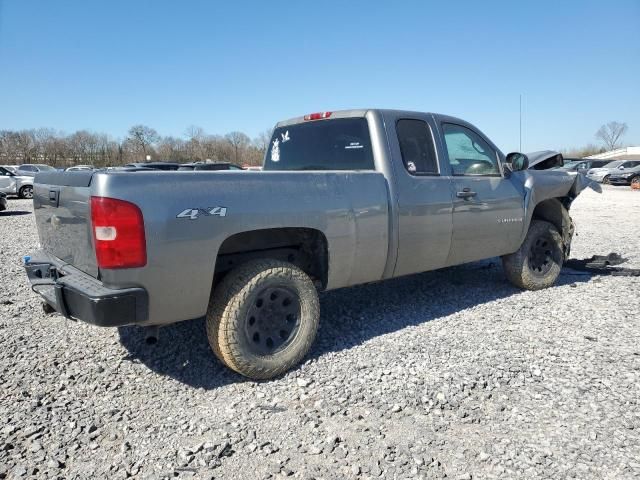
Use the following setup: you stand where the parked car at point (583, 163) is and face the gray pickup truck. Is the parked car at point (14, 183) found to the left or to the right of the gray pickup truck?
right

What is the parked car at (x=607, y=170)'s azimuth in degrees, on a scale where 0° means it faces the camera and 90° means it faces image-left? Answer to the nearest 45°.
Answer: approximately 45°

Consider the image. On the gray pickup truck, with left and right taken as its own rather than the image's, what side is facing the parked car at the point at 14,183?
left

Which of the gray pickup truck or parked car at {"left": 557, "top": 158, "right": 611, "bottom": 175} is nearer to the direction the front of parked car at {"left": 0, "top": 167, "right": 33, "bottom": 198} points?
the parked car

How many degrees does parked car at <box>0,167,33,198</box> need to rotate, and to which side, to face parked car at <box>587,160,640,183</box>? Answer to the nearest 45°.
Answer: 0° — it already faces it

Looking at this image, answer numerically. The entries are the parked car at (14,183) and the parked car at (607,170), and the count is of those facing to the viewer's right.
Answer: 1

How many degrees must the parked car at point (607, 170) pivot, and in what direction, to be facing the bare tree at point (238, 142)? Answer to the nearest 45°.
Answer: approximately 45° to its right

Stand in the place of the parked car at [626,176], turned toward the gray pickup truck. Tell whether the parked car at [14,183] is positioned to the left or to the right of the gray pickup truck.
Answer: right

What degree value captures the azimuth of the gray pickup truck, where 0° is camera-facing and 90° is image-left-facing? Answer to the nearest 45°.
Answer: approximately 225°

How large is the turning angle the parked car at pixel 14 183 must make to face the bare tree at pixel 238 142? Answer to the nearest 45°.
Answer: approximately 45° to its left
